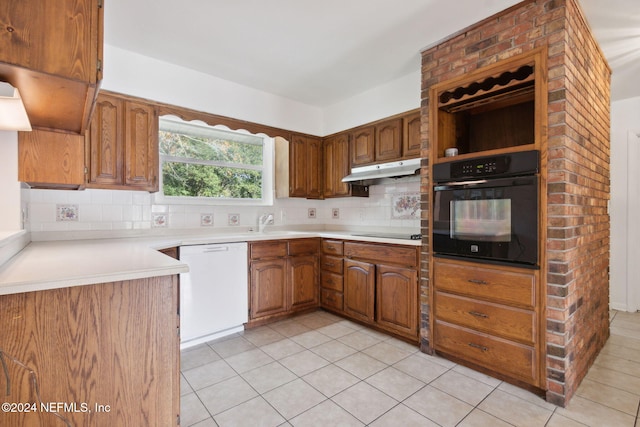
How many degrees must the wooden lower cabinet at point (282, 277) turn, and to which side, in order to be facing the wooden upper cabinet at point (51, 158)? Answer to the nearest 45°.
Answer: approximately 90° to its right

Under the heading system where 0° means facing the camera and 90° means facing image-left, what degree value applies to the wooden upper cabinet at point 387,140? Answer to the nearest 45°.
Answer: approximately 45°

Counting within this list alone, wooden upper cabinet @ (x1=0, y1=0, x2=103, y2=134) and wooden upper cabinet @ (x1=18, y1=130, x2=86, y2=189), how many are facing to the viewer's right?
2

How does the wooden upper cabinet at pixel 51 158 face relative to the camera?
to the viewer's right

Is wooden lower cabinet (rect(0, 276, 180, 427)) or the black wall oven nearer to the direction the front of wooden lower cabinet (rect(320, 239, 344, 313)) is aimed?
the wooden lower cabinet
